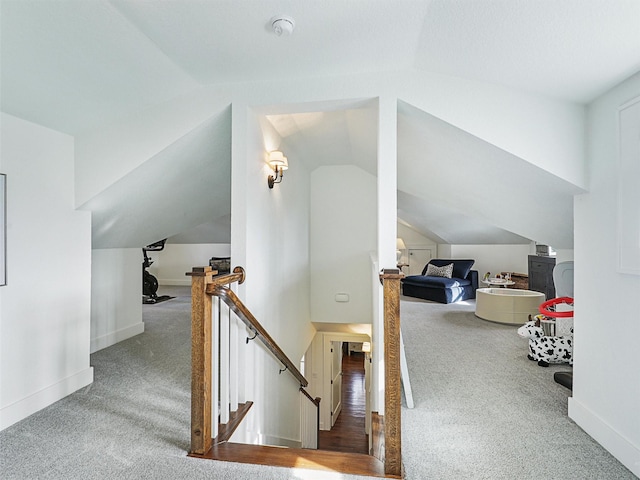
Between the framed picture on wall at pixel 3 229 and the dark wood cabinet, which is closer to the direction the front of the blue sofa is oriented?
the framed picture on wall

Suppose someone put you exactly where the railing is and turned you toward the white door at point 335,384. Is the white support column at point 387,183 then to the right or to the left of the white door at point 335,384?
right

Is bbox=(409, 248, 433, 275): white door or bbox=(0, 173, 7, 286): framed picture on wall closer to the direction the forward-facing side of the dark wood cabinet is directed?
the framed picture on wall

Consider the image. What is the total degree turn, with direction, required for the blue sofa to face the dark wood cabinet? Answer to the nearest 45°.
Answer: approximately 135° to its left
